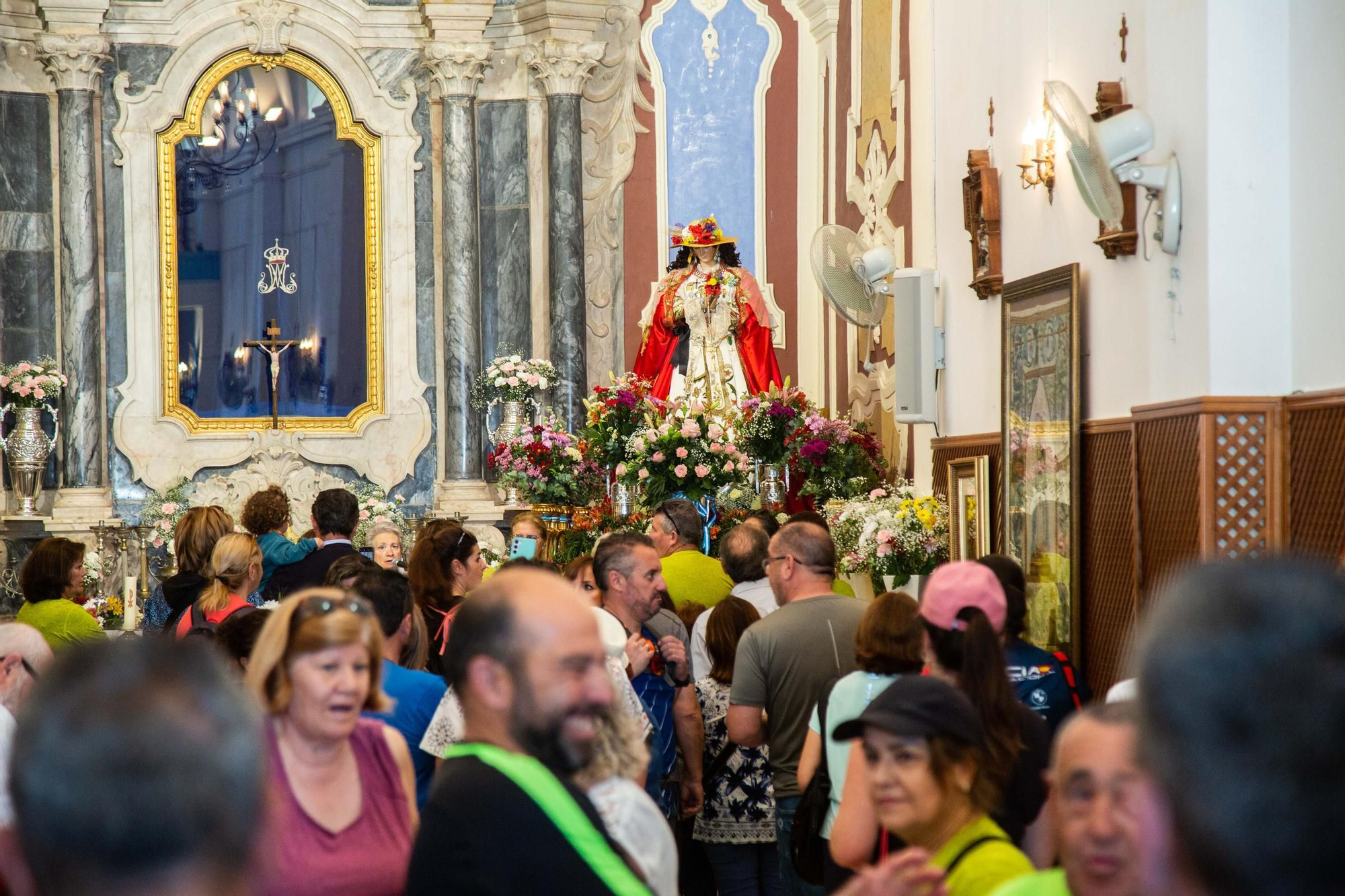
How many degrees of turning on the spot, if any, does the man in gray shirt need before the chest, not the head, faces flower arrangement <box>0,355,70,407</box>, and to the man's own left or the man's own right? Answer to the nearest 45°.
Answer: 0° — they already face it

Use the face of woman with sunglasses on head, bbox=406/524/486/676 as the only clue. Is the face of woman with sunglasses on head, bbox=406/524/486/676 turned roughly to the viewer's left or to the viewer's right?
to the viewer's right

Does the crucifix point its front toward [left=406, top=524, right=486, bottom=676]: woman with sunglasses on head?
yes

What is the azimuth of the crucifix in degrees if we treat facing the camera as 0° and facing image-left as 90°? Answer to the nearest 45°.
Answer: approximately 0°

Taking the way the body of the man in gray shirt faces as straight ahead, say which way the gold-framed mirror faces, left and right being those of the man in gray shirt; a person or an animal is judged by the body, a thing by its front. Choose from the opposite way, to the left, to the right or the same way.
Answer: the opposite way

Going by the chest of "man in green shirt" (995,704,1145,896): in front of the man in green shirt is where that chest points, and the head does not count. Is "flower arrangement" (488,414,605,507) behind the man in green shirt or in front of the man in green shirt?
behind

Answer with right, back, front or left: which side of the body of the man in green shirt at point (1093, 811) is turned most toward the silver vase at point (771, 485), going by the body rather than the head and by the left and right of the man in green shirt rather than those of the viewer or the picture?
back

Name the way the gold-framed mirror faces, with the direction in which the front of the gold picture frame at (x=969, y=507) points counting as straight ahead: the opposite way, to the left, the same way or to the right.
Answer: to the left

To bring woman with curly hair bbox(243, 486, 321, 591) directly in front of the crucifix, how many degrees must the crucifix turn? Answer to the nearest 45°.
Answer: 0° — it already faces them

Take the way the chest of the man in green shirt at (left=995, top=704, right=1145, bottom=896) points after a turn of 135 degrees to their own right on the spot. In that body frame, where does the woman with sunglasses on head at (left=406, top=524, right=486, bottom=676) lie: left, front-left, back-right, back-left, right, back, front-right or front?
front

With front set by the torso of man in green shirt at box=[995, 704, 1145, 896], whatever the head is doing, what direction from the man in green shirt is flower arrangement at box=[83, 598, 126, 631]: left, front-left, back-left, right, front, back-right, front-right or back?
back-right

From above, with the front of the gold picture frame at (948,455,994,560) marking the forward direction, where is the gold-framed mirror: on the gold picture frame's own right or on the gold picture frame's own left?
on the gold picture frame's own right
